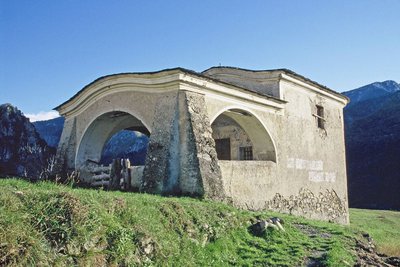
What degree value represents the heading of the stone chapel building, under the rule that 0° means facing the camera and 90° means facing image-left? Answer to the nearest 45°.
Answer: approximately 45°
